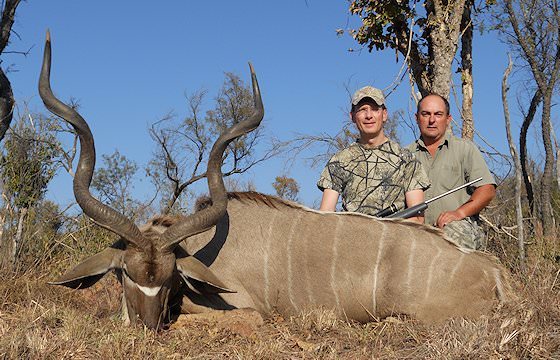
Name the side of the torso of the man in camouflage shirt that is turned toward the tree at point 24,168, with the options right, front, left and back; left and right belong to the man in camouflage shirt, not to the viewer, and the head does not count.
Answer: right

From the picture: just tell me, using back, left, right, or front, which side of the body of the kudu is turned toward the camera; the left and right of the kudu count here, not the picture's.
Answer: left

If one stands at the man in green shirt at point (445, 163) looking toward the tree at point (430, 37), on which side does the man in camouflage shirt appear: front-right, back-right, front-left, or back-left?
back-left

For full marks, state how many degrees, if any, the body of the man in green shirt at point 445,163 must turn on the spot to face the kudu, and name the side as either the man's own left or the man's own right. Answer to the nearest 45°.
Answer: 0° — they already face it

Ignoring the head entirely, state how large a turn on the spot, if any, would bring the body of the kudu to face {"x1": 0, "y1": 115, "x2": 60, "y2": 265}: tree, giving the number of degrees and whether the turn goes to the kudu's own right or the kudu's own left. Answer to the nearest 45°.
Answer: approximately 45° to the kudu's own right

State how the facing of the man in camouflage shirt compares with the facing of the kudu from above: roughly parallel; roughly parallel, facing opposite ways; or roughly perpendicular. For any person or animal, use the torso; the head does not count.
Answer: roughly perpendicular

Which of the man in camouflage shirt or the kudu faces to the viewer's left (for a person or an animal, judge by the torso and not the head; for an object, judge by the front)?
the kudu

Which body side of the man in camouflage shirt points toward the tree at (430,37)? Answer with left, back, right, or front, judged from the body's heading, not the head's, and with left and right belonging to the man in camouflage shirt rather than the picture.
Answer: back
